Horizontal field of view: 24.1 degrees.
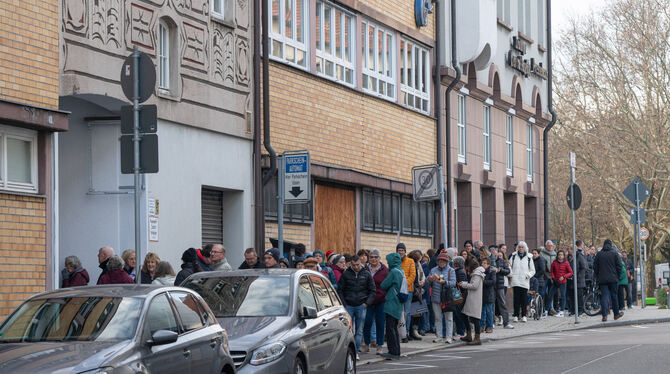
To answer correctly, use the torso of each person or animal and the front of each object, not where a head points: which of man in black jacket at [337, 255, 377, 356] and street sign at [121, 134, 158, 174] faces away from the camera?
the street sign

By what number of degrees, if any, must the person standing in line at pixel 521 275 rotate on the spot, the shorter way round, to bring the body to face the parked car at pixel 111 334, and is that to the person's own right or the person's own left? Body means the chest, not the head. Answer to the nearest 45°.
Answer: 0° — they already face it

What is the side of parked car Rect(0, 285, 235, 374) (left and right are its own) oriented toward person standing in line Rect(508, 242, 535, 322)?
back

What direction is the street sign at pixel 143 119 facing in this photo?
away from the camera

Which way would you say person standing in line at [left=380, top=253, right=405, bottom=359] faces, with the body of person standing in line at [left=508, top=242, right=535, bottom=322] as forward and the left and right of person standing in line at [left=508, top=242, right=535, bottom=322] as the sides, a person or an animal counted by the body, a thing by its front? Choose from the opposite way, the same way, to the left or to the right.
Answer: to the right

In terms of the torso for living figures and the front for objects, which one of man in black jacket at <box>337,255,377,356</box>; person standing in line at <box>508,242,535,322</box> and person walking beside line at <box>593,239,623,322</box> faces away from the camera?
person walking beside line at <box>593,239,623,322</box>

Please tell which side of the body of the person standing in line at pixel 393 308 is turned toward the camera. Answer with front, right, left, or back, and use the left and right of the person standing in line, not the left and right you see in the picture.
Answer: left

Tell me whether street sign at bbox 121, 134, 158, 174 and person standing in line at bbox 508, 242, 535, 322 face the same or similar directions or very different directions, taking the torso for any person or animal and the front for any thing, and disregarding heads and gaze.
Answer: very different directions

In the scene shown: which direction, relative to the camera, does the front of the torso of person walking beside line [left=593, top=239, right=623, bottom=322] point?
away from the camera

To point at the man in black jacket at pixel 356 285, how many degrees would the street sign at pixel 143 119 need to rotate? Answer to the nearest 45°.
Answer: approximately 45° to its right

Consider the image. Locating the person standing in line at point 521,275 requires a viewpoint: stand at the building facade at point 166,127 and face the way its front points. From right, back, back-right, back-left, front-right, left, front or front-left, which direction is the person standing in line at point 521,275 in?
left
